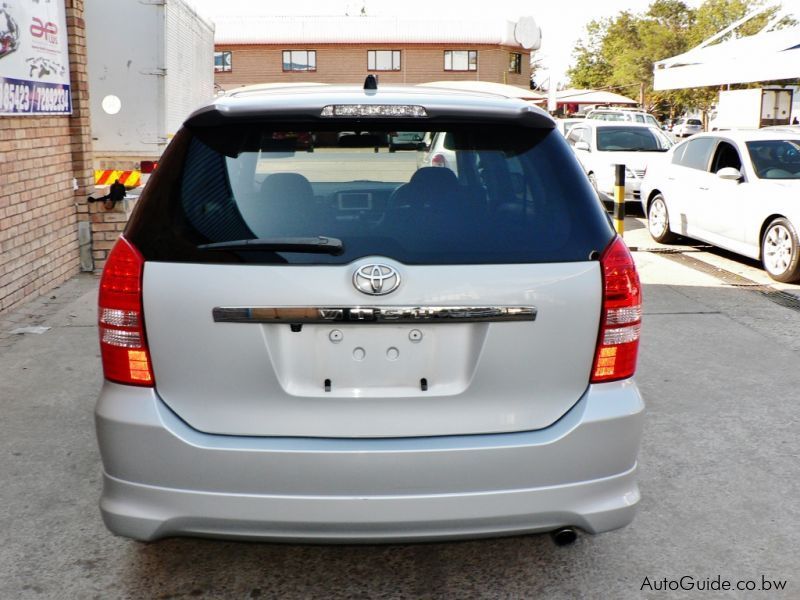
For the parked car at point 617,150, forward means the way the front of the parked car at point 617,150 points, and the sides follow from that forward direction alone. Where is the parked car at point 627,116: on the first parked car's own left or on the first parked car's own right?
on the first parked car's own left

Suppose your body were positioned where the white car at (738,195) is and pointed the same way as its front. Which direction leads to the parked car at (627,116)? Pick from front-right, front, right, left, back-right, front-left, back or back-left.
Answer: back-left

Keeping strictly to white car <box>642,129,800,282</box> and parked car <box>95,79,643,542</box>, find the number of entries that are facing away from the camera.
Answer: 1

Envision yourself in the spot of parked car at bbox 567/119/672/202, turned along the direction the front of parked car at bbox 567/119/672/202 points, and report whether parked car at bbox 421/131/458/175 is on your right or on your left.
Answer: on your right

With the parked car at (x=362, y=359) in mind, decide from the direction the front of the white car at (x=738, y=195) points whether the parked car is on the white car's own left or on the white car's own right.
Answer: on the white car's own right

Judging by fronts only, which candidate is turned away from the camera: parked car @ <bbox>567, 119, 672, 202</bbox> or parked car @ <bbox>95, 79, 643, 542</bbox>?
parked car @ <bbox>95, 79, 643, 542</bbox>

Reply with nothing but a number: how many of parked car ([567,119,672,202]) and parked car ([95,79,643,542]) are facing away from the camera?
1

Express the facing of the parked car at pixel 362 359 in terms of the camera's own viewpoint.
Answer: facing away from the viewer

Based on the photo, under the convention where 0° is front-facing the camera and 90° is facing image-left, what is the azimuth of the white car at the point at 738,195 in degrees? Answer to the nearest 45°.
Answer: approximately 315°
